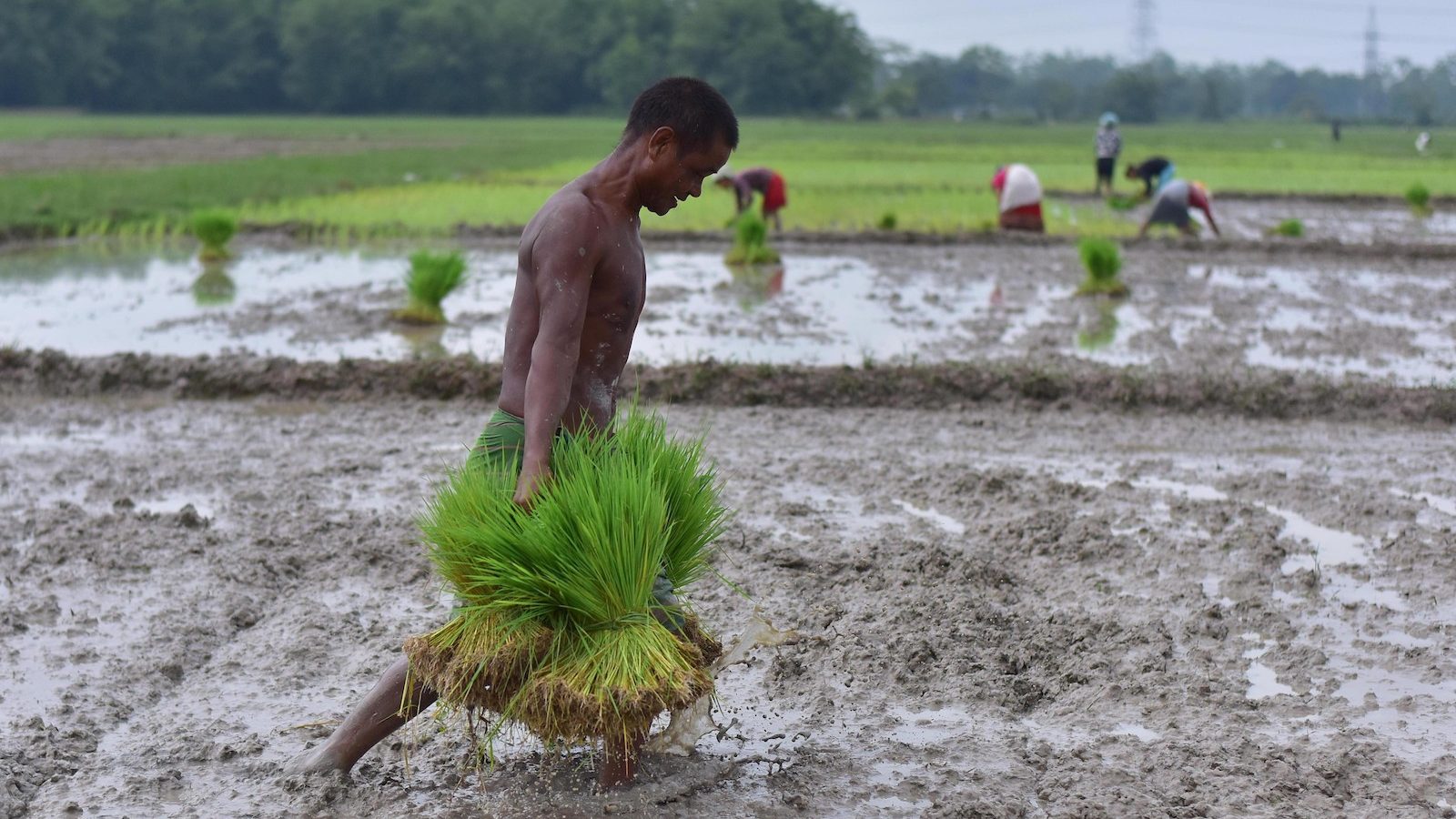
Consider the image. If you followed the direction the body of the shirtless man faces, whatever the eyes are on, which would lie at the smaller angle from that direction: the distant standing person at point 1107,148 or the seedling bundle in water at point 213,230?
the distant standing person

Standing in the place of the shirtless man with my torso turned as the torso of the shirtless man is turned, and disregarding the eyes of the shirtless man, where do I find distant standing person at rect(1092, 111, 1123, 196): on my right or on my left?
on my left

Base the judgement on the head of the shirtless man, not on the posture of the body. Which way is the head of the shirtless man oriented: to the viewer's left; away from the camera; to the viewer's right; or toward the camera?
to the viewer's right

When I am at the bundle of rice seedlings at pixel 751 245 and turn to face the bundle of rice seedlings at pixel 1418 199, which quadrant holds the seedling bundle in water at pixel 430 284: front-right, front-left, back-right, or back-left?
back-right

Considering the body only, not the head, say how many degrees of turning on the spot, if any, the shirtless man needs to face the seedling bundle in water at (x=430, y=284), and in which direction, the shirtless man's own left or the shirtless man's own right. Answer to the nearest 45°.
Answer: approximately 90° to the shirtless man's own left

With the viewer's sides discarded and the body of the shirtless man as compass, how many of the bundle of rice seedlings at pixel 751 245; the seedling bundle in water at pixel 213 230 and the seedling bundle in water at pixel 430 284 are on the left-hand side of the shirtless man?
3

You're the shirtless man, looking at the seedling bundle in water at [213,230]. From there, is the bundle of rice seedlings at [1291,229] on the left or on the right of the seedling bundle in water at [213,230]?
right

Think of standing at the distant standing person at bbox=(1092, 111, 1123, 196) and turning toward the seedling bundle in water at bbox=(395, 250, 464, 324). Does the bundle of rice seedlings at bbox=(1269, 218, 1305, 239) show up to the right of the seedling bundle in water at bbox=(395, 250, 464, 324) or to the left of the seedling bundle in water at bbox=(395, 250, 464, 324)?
left

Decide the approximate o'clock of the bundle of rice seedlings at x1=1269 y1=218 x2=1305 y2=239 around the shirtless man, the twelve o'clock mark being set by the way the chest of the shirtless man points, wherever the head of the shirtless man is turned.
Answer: The bundle of rice seedlings is roughly at 10 o'clock from the shirtless man.

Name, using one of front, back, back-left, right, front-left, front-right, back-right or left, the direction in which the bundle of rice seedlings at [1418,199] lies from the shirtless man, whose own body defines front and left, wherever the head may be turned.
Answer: front-left

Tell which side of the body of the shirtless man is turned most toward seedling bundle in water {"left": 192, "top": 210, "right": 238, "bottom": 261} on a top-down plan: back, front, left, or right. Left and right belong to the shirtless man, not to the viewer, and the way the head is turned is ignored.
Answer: left

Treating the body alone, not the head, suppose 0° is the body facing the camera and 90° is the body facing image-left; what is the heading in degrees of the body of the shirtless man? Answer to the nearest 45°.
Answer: approximately 270°
